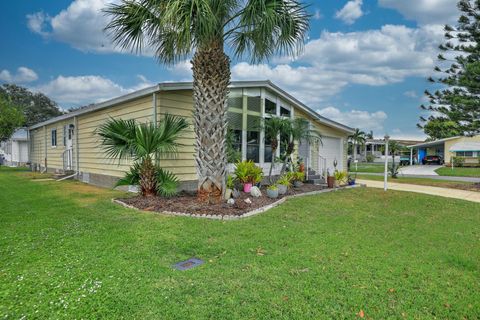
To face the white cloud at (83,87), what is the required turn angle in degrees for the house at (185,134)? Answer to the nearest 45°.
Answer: approximately 180°

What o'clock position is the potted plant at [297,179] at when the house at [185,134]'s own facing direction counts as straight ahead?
The potted plant is roughly at 11 o'clock from the house.

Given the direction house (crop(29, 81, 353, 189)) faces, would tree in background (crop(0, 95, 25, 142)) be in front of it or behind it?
behind

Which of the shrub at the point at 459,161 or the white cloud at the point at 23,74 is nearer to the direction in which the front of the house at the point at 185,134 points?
the shrub

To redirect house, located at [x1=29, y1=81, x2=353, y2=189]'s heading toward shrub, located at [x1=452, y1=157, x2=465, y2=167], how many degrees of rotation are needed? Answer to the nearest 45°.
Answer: approximately 90° to its left

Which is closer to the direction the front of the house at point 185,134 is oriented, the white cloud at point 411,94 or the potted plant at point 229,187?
the potted plant

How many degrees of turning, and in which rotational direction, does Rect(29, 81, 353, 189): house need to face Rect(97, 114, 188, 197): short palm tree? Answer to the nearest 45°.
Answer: approximately 45° to its right

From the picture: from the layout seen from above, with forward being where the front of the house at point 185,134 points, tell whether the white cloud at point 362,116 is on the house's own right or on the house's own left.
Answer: on the house's own left

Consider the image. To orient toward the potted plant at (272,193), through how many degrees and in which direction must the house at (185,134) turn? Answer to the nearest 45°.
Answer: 0° — it already faces it

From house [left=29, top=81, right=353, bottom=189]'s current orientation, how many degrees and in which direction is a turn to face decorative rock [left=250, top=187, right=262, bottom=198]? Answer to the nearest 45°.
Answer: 0° — it already faces it

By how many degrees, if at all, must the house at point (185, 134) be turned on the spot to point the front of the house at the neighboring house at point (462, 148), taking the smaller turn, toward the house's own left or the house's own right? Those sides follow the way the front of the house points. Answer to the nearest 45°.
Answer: approximately 90° to the house's own left
